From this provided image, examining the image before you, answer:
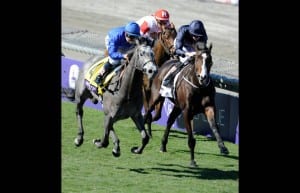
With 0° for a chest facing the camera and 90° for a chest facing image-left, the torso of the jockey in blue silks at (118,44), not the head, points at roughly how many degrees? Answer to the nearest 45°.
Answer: approximately 315°

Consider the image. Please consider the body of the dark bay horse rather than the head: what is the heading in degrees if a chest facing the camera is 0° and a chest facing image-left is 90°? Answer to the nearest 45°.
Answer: approximately 315°

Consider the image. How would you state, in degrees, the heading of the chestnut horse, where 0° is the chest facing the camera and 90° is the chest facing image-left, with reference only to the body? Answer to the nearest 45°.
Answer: approximately 315°

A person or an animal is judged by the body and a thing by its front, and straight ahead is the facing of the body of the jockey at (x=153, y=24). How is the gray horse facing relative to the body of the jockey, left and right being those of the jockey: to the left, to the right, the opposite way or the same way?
the same way

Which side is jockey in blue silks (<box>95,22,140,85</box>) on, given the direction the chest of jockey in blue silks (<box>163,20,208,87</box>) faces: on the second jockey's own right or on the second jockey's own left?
on the second jockey's own right

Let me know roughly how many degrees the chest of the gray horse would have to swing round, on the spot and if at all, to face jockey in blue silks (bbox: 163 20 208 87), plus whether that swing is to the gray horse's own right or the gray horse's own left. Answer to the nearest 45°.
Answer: approximately 90° to the gray horse's own left

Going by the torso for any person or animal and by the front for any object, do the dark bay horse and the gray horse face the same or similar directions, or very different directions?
same or similar directions

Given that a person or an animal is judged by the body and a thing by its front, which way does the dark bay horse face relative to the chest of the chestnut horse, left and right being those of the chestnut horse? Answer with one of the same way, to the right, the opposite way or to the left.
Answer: the same way

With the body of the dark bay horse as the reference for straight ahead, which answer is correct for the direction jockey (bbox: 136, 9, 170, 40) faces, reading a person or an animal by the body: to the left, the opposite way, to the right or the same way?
the same way

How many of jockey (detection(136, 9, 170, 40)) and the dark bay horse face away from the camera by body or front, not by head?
0

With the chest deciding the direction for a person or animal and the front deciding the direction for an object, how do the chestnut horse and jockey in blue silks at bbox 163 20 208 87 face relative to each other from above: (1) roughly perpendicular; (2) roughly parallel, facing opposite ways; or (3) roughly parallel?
roughly parallel

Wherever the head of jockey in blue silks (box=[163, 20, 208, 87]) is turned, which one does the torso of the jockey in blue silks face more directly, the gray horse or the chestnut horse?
the gray horse

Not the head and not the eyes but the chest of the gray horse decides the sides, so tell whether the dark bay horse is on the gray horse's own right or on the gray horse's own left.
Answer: on the gray horse's own left
